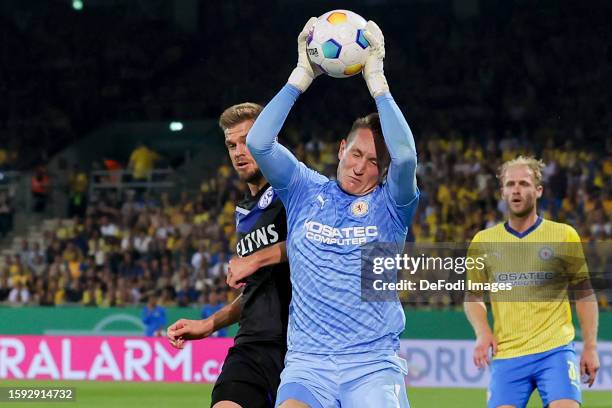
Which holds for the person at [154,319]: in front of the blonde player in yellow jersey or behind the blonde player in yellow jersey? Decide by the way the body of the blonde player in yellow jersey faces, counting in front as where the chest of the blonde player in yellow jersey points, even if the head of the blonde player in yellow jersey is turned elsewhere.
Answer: behind

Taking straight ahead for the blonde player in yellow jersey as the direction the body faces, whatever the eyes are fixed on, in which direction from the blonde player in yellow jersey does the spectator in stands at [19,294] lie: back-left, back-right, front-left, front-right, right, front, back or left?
back-right

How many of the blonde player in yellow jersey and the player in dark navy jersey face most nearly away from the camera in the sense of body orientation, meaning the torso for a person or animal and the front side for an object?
0

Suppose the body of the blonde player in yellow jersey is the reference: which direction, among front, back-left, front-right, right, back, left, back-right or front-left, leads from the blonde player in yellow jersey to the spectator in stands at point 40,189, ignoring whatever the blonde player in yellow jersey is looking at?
back-right

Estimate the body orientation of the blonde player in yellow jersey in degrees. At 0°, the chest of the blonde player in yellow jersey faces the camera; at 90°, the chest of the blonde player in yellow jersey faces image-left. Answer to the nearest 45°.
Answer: approximately 0°
